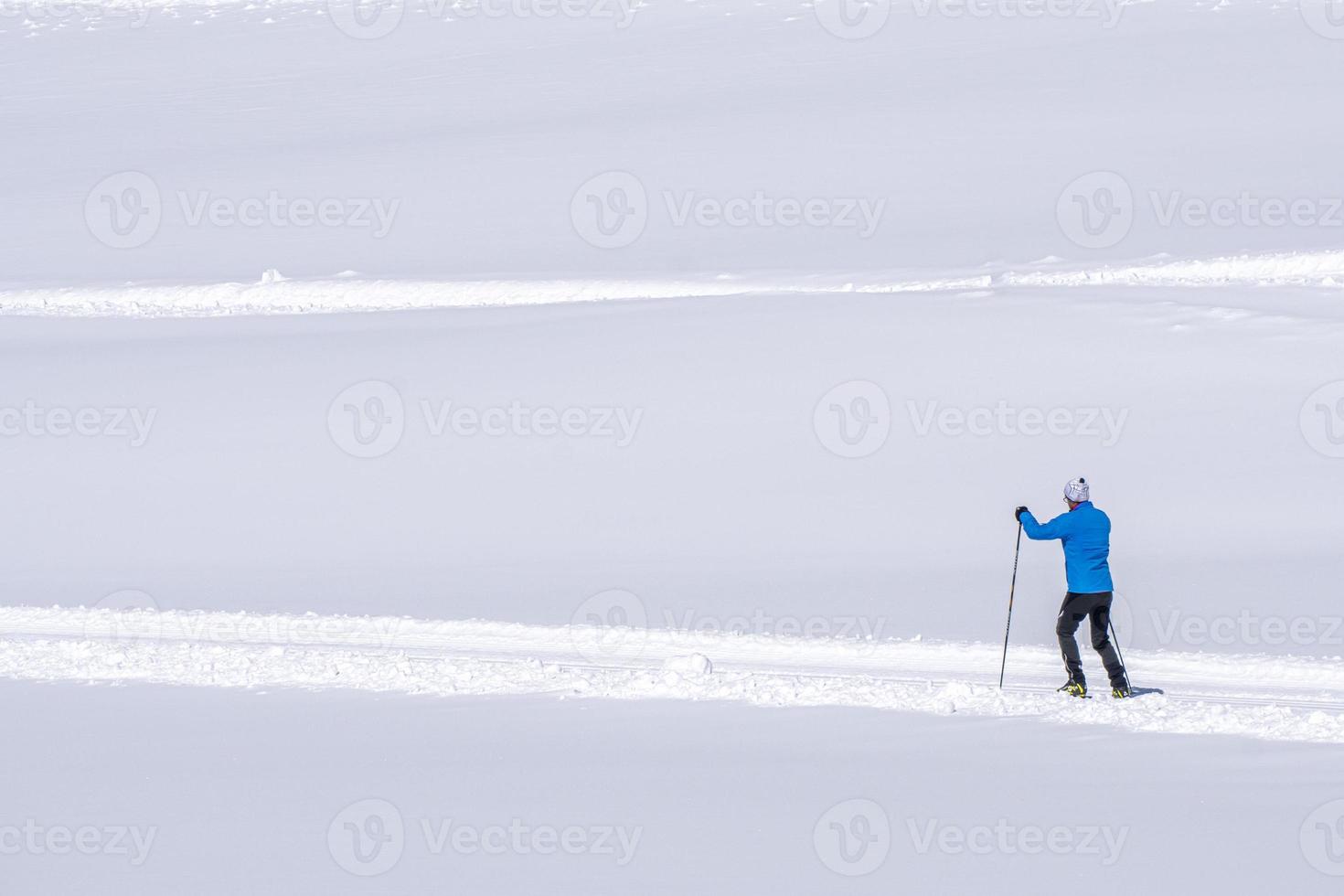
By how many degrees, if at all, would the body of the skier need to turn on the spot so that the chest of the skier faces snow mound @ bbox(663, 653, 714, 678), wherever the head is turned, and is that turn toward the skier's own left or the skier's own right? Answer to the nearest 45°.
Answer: approximately 45° to the skier's own left

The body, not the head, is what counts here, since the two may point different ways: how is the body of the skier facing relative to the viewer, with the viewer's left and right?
facing away from the viewer and to the left of the viewer

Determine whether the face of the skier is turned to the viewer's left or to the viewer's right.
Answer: to the viewer's left
